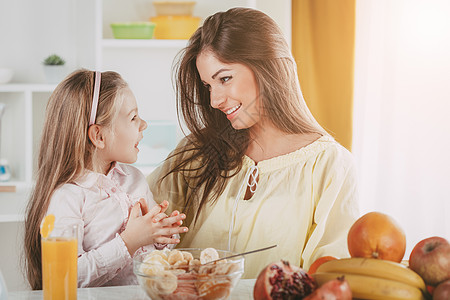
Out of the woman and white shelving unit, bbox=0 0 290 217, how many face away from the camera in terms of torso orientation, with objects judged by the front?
0

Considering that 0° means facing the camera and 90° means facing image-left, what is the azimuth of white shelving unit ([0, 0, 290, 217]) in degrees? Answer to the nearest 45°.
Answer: approximately 0°

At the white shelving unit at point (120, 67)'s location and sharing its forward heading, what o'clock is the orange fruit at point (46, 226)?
The orange fruit is roughly at 12 o'clock from the white shelving unit.

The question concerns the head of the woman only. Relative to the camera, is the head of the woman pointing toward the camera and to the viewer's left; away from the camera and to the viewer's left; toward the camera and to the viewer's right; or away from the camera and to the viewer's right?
toward the camera and to the viewer's left

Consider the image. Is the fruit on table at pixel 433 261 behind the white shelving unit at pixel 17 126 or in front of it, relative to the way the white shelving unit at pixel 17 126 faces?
in front

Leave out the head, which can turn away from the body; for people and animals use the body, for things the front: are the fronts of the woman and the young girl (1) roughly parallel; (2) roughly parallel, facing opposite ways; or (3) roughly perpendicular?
roughly perpendicular

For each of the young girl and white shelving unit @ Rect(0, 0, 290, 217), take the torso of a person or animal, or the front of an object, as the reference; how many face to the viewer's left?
0

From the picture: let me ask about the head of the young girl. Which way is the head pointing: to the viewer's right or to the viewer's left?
to the viewer's right

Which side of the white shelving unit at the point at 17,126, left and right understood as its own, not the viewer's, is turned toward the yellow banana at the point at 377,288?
front

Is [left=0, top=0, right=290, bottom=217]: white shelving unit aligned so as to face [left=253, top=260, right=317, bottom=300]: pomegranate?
yes

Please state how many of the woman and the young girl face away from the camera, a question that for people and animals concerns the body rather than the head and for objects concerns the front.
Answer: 0

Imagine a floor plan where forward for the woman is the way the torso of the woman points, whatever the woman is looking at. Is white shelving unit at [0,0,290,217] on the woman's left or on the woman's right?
on the woman's right

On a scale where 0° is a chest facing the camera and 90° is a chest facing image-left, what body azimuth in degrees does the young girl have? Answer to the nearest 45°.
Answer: approximately 315°

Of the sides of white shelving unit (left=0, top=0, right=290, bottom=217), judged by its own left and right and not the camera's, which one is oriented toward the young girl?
front

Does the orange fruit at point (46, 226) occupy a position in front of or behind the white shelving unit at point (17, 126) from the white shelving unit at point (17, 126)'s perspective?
in front
